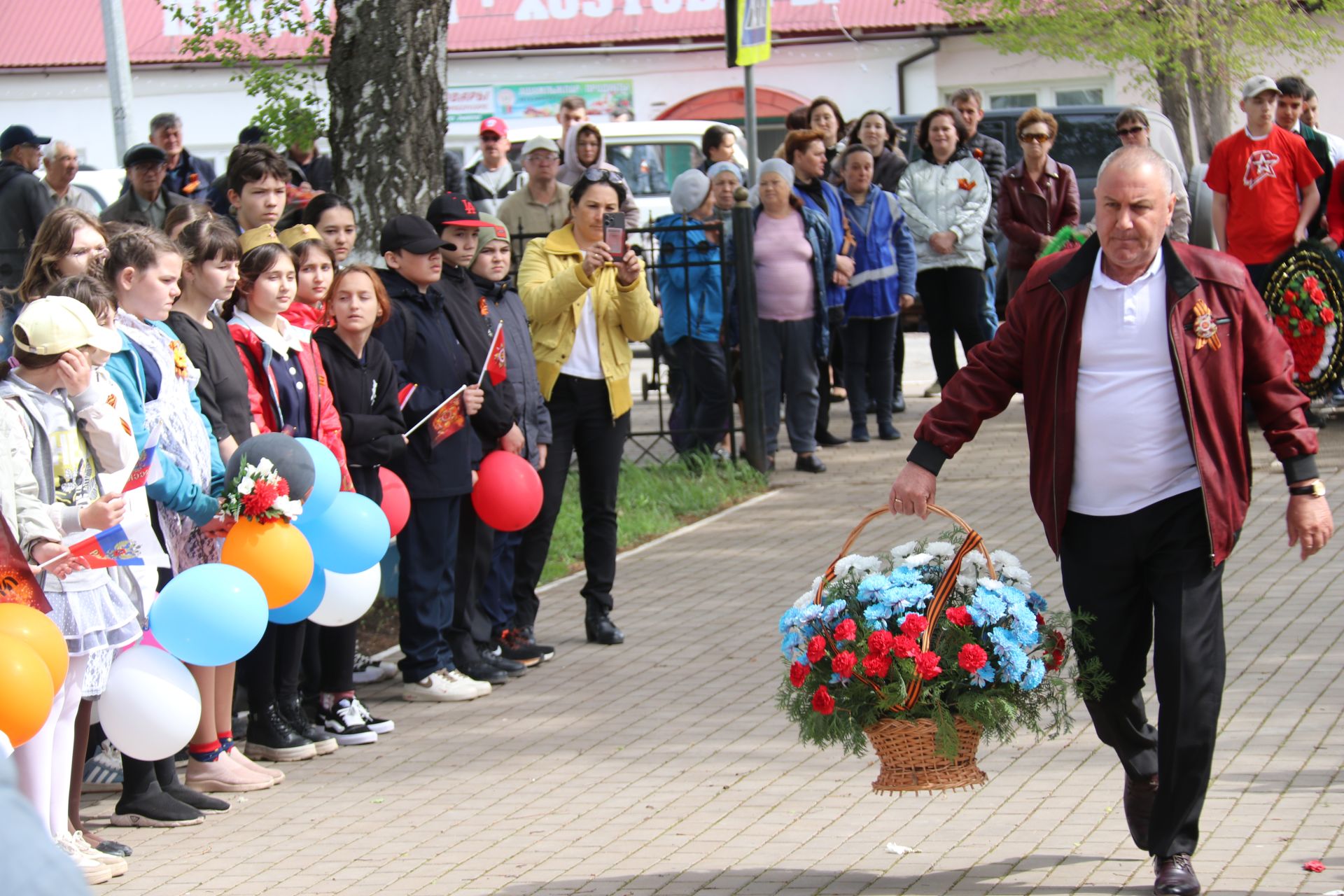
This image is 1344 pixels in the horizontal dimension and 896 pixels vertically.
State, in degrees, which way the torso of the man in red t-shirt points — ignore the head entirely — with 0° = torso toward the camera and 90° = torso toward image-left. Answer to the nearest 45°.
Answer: approximately 0°

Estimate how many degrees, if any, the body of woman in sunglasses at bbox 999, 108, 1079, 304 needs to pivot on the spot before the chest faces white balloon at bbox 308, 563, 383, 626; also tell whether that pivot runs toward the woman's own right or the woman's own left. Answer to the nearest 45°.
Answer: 0° — they already face it
